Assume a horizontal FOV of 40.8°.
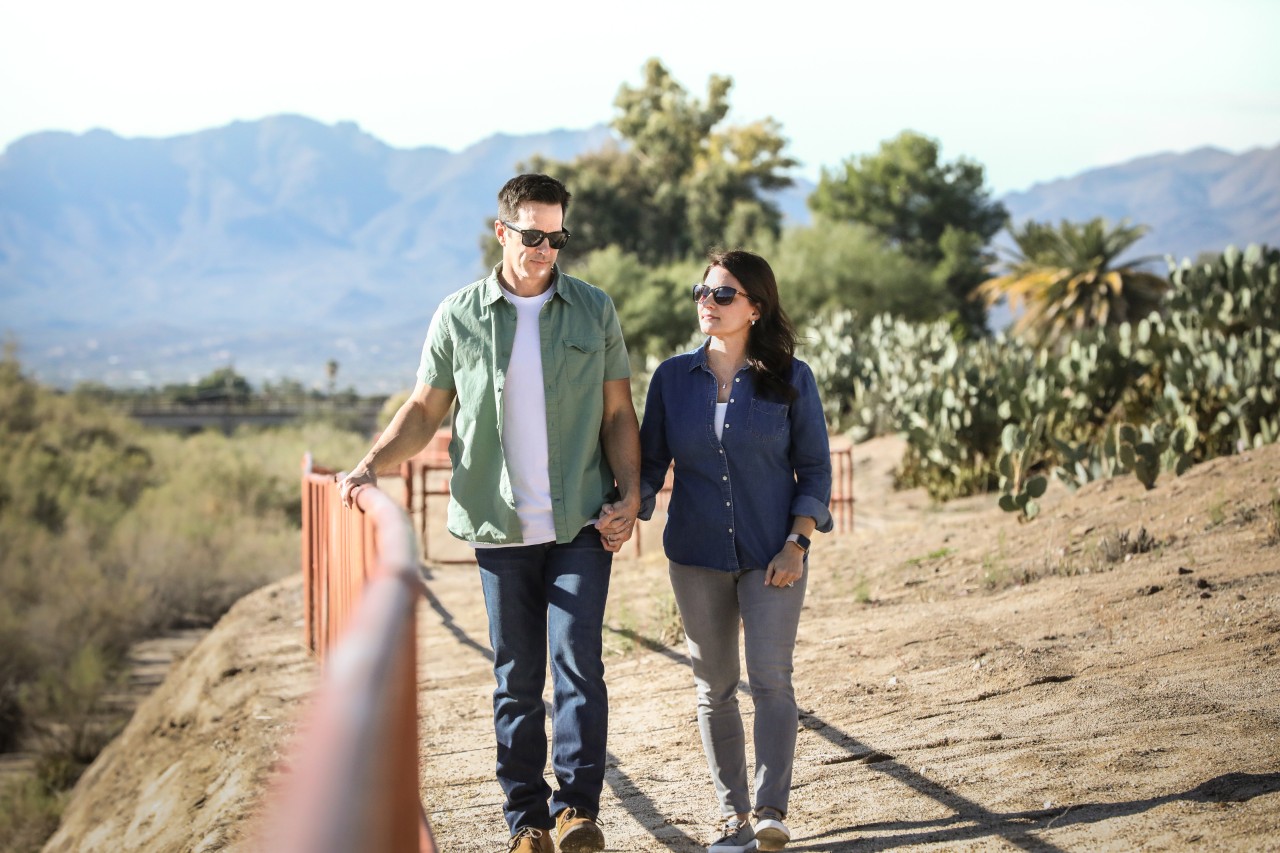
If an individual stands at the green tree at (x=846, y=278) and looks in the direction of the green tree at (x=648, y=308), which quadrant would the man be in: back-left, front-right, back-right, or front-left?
front-left

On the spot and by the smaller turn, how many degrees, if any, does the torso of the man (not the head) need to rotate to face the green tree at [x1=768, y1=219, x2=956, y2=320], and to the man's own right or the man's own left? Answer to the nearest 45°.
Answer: approximately 180°

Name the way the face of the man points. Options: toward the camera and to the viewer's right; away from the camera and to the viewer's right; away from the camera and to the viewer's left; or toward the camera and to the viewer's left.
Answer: toward the camera and to the viewer's right

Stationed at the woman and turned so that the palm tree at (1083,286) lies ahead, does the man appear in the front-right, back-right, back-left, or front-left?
back-left

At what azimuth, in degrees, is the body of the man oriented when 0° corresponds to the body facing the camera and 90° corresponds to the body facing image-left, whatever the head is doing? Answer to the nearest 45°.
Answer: approximately 0°

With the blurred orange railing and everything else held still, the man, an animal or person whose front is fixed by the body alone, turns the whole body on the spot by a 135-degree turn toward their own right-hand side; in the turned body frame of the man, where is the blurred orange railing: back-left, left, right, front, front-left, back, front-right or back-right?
back-left

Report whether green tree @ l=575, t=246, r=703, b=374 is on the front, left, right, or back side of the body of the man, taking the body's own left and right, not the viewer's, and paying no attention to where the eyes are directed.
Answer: back

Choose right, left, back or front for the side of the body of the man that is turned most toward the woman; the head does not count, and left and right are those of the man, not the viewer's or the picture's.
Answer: left
